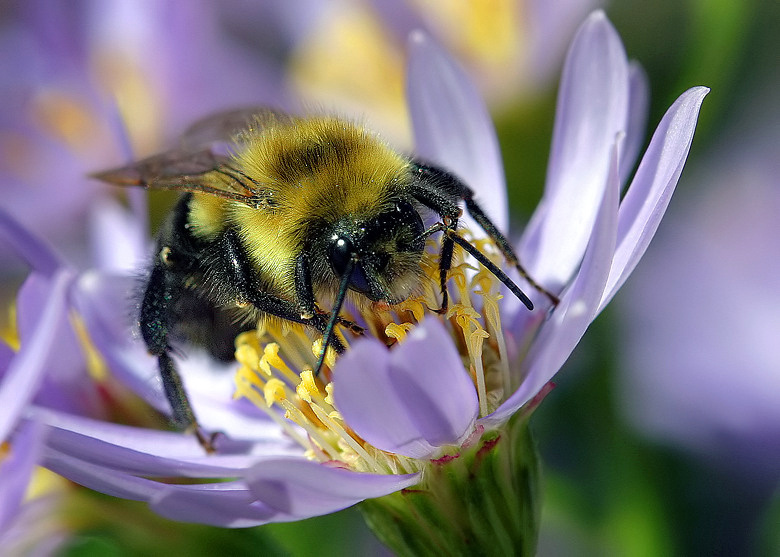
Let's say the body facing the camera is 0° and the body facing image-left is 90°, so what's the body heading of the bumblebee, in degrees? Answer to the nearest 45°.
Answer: approximately 315°

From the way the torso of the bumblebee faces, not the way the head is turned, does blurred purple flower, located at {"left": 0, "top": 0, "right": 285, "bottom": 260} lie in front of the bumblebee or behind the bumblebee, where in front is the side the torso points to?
behind
